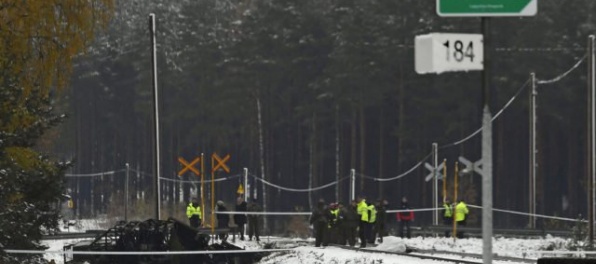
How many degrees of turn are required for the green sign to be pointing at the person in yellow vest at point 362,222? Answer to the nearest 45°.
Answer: approximately 180°

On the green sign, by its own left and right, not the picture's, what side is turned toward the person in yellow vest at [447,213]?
back

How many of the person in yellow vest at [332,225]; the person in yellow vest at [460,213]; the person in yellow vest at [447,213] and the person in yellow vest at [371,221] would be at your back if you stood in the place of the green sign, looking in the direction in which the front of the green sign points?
4

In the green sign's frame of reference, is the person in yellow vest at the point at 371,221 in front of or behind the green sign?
behind

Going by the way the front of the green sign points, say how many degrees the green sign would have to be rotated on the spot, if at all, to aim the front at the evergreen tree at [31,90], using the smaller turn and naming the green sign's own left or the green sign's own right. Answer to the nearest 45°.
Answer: approximately 135° to the green sign's own right

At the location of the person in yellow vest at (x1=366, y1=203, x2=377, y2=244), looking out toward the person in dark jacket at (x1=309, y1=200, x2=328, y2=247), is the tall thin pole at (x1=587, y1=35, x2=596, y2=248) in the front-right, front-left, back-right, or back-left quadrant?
back-left

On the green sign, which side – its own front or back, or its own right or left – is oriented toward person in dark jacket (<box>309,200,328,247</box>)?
back

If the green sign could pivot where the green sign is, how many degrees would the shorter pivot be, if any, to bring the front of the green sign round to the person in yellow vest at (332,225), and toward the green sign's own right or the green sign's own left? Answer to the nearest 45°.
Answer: approximately 180°

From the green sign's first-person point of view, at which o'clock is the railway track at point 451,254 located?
The railway track is roughly at 6 o'clock from the green sign.

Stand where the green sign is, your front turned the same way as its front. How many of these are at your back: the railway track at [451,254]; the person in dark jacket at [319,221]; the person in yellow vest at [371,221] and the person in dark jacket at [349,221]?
4

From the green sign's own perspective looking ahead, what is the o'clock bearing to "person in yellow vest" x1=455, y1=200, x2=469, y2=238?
The person in yellow vest is roughly at 6 o'clock from the green sign.

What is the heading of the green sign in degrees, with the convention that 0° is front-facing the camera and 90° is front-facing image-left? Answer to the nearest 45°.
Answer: approximately 0°
